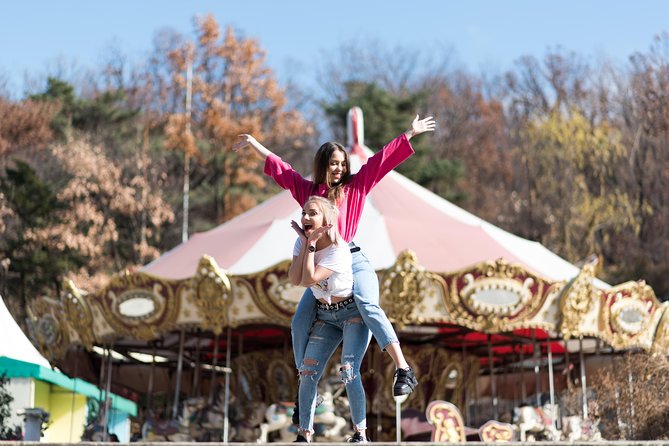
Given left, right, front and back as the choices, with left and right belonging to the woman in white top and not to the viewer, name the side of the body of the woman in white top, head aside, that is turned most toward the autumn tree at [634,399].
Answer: back

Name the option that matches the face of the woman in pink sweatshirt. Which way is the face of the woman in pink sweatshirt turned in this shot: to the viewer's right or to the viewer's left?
to the viewer's right

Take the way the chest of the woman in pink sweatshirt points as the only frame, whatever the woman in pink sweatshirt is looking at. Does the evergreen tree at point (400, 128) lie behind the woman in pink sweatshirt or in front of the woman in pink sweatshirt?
behind

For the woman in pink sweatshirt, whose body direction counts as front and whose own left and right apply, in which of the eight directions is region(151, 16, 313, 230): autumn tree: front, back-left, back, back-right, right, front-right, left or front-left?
back

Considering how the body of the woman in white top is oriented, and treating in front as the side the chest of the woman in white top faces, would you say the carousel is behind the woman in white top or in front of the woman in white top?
behind

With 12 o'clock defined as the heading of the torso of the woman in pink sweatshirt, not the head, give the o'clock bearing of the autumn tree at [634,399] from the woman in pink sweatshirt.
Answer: The autumn tree is roughly at 7 o'clock from the woman in pink sweatshirt.

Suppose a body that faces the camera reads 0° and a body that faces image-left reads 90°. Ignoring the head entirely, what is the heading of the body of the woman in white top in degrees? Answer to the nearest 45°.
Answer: approximately 45°

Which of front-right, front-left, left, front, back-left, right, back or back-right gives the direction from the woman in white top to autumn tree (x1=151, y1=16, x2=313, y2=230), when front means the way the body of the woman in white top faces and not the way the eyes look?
back-right

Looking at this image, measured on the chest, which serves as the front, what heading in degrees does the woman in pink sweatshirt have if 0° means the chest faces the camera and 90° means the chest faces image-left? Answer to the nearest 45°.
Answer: approximately 0°

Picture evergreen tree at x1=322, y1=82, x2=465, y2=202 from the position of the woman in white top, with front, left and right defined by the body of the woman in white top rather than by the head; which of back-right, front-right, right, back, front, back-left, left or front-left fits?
back-right

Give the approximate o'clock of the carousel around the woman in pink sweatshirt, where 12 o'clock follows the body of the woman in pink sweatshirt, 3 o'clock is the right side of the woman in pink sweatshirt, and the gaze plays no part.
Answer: The carousel is roughly at 6 o'clock from the woman in pink sweatshirt.
